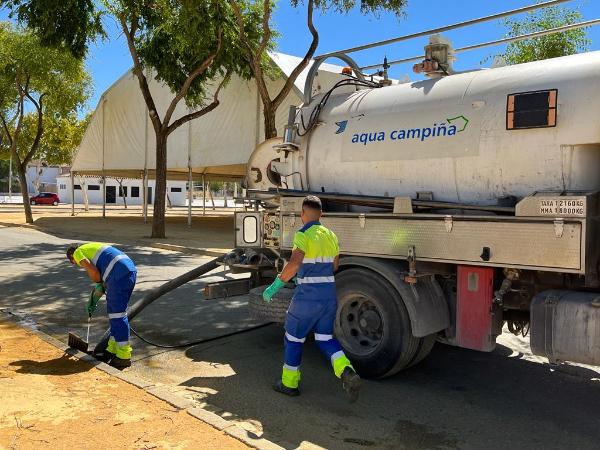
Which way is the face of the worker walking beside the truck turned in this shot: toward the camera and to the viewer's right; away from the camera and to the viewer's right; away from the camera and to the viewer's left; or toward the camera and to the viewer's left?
away from the camera and to the viewer's left

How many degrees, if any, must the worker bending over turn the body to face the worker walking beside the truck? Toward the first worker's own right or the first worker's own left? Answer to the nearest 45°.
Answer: approximately 135° to the first worker's own left

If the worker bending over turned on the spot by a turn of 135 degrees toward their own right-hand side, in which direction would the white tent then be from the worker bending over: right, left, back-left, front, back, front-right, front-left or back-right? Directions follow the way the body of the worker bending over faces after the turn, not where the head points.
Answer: front-left

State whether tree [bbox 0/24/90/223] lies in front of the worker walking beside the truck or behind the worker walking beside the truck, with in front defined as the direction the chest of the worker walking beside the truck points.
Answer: in front

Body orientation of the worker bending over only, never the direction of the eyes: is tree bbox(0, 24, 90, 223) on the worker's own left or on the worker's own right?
on the worker's own right

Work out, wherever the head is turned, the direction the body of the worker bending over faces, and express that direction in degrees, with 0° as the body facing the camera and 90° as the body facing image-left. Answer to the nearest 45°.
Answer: approximately 90°

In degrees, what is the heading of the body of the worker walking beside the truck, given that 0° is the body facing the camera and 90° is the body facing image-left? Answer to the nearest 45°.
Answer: approximately 135°

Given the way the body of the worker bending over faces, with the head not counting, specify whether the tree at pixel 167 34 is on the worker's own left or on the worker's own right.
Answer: on the worker's own right

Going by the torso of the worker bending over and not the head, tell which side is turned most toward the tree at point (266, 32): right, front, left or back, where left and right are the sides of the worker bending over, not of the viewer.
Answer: right
